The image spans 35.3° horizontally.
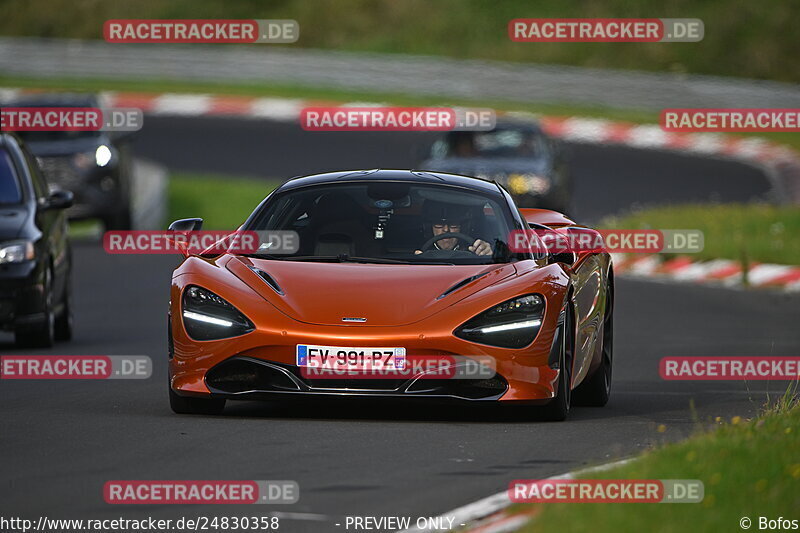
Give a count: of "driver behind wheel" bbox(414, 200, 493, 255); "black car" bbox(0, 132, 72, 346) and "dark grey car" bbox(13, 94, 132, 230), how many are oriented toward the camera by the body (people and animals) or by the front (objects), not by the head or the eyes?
3

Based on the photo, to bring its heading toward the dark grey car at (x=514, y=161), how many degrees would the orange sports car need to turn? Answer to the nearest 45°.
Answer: approximately 180°

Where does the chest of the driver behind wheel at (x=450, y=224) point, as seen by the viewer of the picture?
toward the camera

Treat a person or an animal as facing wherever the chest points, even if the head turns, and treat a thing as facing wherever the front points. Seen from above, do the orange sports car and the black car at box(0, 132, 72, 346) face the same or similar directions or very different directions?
same or similar directions

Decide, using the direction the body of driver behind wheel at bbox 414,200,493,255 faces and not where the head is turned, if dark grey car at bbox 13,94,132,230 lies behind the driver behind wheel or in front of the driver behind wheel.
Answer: behind

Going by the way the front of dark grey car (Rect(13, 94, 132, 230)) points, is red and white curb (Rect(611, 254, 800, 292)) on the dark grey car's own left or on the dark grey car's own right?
on the dark grey car's own left

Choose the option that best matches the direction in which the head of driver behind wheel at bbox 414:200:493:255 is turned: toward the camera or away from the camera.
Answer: toward the camera

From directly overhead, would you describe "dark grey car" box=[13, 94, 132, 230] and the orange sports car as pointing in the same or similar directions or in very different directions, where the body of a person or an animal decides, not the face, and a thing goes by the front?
same or similar directions

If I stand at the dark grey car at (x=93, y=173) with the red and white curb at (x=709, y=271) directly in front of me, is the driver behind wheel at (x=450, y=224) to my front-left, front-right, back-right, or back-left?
front-right

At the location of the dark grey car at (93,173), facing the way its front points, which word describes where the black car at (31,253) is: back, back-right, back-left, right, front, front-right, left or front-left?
front

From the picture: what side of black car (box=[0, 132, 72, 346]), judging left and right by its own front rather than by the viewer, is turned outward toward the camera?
front
